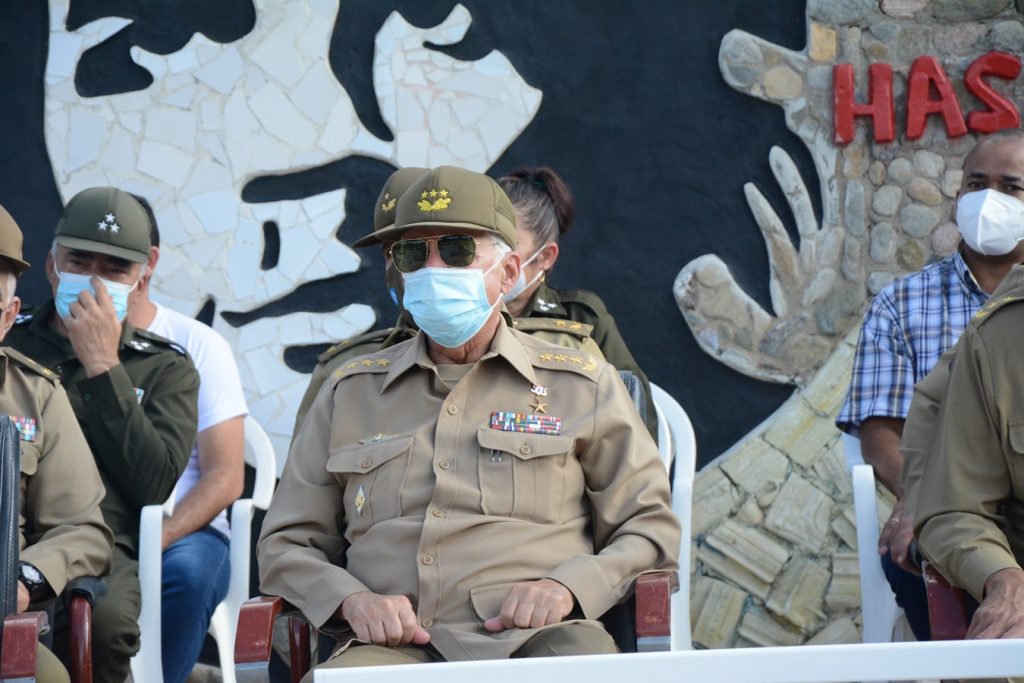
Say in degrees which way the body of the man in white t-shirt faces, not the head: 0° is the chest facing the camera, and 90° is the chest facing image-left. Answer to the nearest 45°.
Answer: approximately 45°

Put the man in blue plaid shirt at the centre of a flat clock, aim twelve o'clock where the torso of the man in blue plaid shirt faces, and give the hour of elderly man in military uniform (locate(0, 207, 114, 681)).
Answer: The elderly man in military uniform is roughly at 2 o'clock from the man in blue plaid shirt.

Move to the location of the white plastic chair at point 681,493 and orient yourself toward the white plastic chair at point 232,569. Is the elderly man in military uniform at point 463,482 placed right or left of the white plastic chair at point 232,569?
left

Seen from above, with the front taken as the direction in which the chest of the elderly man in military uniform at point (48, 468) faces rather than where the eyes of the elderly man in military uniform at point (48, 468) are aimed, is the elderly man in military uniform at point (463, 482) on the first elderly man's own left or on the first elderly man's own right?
on the first elderly man's own left

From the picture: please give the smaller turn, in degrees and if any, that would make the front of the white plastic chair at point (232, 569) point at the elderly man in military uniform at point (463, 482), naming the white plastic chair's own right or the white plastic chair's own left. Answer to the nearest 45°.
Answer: approximately 90° to the white plastic chair's own left

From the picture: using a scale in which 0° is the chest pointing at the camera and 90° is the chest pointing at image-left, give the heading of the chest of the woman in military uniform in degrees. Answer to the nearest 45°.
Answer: approximately 45°

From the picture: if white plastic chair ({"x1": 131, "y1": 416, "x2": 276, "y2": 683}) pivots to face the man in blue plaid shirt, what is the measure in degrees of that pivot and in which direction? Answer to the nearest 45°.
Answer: approximately 135° to its left

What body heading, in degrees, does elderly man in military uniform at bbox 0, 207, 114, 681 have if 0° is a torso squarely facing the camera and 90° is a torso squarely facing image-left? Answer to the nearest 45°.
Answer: approximately 45°

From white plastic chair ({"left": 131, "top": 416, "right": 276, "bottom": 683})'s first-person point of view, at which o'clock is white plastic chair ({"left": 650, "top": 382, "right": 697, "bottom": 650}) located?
white plastic chair ({"left": 650, "top": 382, "right": 697, "bottom": 650}) is roughly at 8 o'clock from white plastic chair ({"left": 131, "top": 416, "right": 276, "bottom": 683}).

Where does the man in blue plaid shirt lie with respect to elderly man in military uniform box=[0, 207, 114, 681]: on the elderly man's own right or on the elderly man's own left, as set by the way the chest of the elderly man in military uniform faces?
on the elderly man's own left

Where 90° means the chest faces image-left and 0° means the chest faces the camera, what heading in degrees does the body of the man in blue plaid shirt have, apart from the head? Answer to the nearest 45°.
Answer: approximately 0°

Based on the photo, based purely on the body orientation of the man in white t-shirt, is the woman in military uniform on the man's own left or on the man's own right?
on the man's own left
